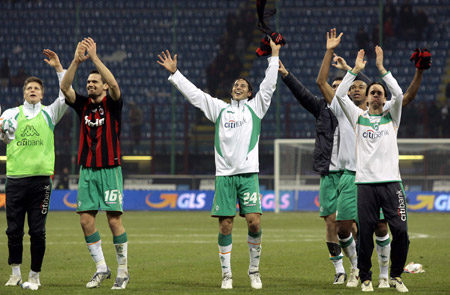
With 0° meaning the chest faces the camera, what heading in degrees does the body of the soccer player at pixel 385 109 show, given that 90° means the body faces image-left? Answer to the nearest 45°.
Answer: approximately 0°

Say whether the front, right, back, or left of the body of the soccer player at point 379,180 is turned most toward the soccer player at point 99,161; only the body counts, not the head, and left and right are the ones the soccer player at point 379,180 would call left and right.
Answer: right

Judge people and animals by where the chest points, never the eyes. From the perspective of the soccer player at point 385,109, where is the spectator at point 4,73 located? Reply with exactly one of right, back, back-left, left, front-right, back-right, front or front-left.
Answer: back-right

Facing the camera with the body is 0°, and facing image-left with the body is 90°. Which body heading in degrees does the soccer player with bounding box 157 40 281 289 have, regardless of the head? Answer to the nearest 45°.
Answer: approximately 0°

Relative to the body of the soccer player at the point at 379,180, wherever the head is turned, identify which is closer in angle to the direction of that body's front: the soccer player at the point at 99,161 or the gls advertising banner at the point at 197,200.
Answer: the soccer player

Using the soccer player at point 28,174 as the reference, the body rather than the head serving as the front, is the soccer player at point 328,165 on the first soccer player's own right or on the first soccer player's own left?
on the first soccer player's own left
